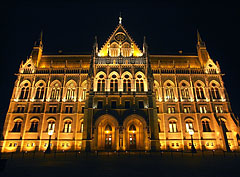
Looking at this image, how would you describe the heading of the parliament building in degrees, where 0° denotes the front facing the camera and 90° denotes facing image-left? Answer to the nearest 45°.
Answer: approximately 0°
